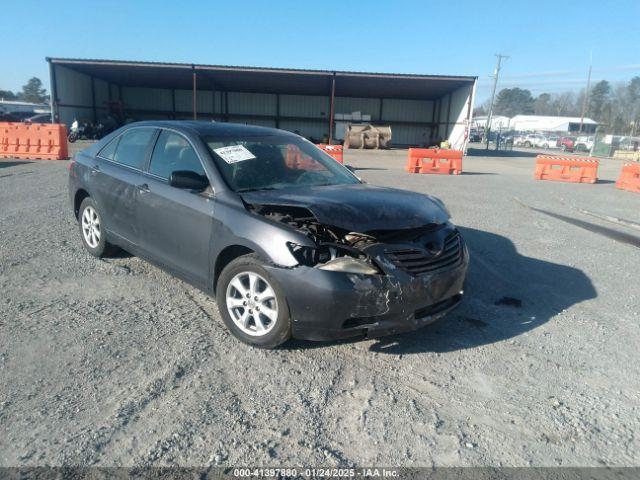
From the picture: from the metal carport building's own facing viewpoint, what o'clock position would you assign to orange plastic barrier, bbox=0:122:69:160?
The orange plastic barrier is roughly at 1 o'clock from the metal carport building.

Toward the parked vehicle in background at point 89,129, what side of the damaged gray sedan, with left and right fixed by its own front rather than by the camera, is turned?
back

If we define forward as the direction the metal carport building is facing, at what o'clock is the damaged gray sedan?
The damaged gray sedan is roughly at 12 o'clock from the metal carport building.

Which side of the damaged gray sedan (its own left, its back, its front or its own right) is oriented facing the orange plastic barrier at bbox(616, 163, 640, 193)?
left

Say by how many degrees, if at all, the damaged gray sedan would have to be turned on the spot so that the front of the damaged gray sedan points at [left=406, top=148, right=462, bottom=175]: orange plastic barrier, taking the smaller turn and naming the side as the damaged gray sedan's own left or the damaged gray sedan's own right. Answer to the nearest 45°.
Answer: approximately 90° to the damaged gray sedan's own left

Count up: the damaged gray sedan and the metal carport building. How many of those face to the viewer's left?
0

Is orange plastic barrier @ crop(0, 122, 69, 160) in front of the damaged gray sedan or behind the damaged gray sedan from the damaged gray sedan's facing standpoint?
behind

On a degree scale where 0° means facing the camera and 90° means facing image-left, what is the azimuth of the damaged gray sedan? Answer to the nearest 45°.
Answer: approximately 315°

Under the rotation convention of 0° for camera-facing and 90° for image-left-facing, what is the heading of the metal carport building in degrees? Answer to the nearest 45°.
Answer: approximately 0°
